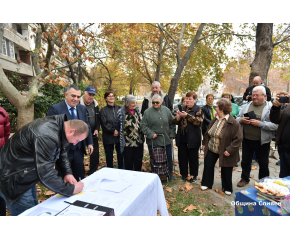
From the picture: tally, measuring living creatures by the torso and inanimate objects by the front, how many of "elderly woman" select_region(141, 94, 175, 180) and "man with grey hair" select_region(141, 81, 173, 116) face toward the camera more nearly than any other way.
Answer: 2

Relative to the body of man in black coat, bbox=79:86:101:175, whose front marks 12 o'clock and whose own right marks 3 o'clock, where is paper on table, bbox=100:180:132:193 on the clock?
The paper on table is roughly at 12 o'clock from the man in black coat.

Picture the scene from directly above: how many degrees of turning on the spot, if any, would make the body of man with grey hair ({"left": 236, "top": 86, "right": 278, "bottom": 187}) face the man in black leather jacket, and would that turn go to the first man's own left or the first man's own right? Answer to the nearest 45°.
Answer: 0° — they already face them

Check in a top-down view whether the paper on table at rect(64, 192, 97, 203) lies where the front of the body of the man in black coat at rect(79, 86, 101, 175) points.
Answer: yes

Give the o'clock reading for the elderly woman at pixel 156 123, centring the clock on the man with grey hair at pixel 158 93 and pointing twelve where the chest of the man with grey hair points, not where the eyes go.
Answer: The elderly woman is roughly at 12 o'clock from the man with grey hair.

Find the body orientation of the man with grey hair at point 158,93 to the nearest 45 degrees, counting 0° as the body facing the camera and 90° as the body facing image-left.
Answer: approximately 0°

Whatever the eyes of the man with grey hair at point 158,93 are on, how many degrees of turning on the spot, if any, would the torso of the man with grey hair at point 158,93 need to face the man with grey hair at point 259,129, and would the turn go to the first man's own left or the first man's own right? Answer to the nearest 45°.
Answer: approximately 45° to the first man's own left

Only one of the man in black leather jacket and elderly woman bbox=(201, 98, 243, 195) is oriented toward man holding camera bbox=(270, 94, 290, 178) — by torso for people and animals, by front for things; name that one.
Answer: the man in black leather jacket

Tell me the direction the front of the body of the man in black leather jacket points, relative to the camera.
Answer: to the viewer's right

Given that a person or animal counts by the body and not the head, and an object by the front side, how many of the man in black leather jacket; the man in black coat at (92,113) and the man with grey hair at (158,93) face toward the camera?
2
